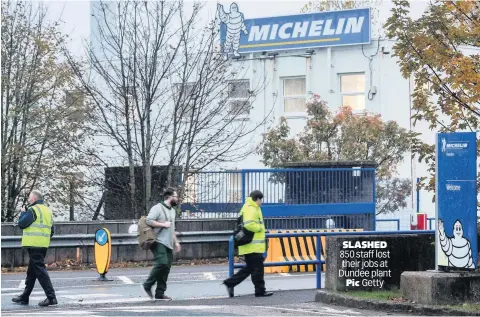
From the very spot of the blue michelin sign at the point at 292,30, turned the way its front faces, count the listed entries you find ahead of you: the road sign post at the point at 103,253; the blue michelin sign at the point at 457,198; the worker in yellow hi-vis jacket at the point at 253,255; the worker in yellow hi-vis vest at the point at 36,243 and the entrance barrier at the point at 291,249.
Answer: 5

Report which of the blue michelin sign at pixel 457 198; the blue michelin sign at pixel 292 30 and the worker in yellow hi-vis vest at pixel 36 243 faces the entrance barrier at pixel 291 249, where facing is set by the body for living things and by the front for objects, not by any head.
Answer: the blue michelin sign at pixel 292 30

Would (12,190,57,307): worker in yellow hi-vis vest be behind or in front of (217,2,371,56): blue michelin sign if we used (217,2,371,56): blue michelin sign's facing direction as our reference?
in front

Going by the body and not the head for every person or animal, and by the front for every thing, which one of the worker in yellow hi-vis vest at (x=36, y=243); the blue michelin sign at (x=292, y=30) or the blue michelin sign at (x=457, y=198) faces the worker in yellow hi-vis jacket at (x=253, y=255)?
the blue michelin sign at (x=292, y=30)

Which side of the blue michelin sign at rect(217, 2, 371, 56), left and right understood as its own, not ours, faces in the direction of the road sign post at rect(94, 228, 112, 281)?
front

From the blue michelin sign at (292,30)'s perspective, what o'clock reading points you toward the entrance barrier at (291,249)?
The entrance barrier is roughly at 12 o'clock from the blue michelin sign.
